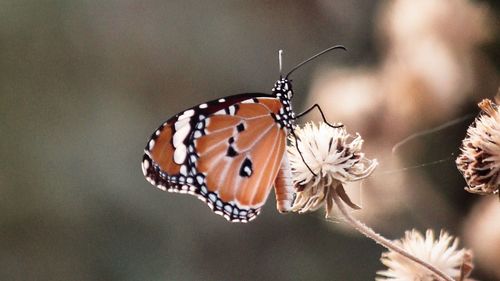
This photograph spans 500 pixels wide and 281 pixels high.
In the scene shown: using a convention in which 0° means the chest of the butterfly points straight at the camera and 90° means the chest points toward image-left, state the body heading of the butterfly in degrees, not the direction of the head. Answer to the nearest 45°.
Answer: approximately 270°
